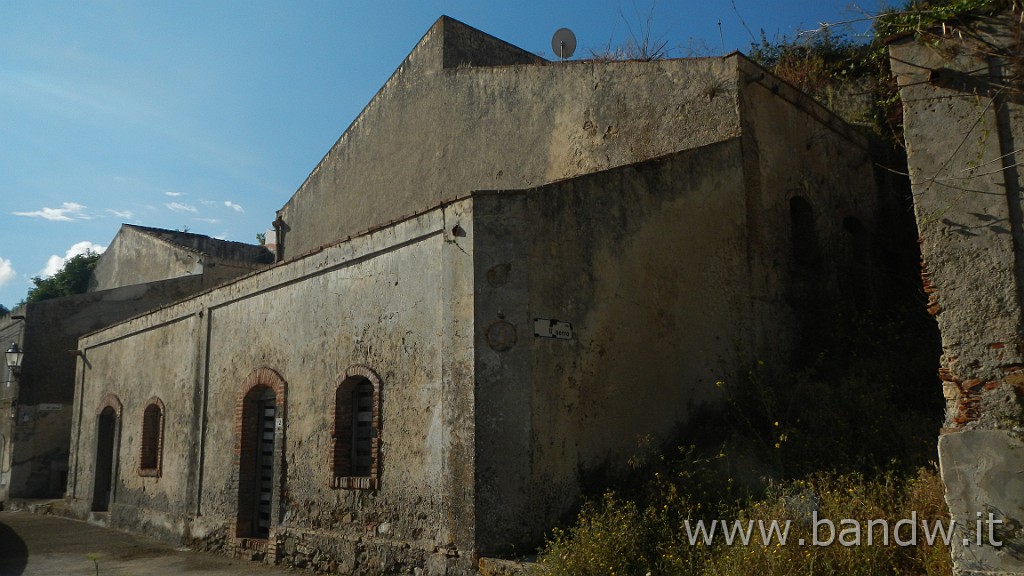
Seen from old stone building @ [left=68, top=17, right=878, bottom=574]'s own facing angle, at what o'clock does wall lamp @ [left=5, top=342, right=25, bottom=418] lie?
The wall lamp is roughly at 3 o'clock from the old stone building.

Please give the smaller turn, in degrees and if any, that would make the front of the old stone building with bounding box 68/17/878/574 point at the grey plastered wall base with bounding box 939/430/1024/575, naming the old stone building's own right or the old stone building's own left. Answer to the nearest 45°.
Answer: approximately 90° to the old stone building's own left

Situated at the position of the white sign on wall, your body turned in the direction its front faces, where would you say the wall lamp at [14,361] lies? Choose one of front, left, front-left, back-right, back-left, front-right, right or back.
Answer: back

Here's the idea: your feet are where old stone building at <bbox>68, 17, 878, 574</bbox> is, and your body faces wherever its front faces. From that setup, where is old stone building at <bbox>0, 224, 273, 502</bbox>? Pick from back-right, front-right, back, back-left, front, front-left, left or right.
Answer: right

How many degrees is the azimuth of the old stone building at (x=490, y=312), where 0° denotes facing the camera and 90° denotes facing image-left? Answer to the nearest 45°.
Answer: approximately 45°

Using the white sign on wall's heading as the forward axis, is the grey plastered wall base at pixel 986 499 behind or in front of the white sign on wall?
in front

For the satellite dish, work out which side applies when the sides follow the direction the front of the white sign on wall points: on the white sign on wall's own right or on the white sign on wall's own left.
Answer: on the white sign on wall's own left

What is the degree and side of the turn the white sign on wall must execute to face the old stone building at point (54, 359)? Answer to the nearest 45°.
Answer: approximately 180°
